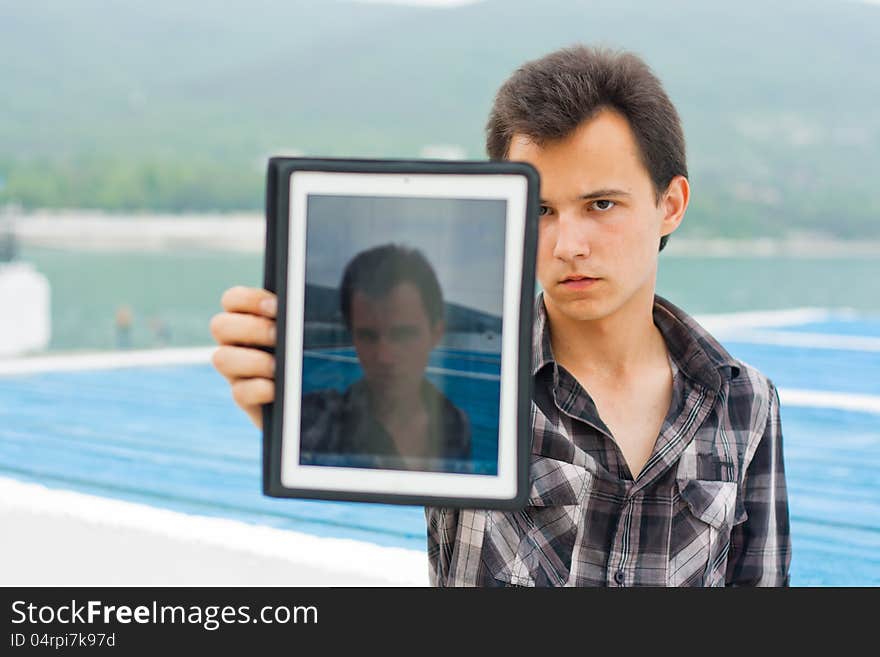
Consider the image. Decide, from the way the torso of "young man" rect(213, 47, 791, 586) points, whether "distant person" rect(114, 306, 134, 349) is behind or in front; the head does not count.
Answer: behind

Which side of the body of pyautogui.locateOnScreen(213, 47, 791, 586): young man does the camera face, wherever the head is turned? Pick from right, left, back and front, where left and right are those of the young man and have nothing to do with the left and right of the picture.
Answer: front

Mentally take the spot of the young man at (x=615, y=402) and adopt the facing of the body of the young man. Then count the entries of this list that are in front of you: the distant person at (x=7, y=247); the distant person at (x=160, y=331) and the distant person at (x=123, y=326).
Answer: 0

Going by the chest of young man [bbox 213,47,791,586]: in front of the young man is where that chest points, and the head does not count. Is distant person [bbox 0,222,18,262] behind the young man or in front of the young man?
behind

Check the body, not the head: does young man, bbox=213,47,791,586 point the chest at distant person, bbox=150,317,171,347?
no
